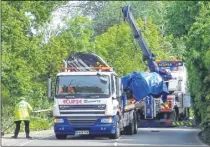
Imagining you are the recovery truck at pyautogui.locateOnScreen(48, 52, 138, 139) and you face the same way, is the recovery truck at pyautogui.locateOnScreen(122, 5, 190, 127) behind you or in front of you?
behind

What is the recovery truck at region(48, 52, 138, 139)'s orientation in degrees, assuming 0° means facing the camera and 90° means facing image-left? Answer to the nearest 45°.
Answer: approximately 0°
